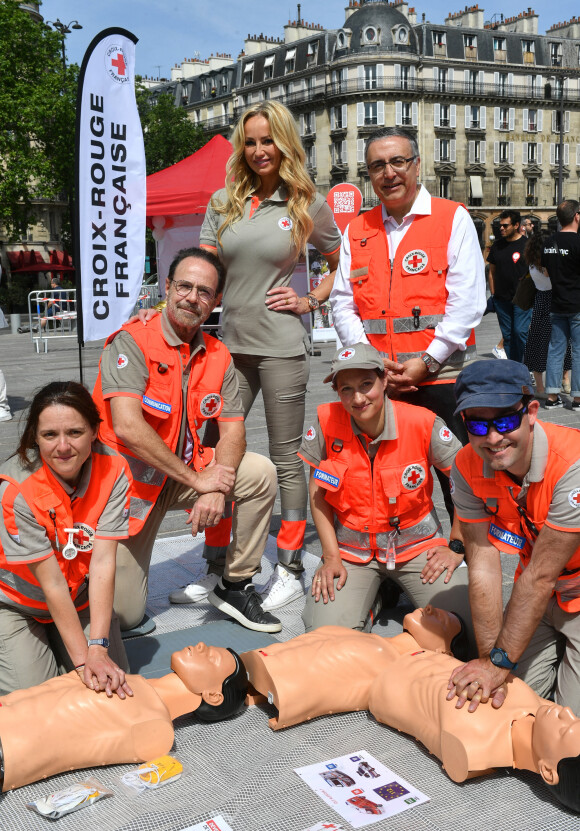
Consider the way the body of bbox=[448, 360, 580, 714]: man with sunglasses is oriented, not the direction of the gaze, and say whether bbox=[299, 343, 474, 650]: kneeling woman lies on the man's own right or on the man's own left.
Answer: on the man's own right

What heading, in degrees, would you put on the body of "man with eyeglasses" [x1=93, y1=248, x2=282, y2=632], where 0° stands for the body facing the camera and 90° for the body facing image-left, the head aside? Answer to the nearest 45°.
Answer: approximately 315°

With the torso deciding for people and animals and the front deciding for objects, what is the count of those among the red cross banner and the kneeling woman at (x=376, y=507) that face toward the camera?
2

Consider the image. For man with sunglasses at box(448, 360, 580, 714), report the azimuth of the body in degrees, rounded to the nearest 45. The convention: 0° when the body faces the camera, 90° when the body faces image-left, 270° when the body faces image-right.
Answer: approximately 45°

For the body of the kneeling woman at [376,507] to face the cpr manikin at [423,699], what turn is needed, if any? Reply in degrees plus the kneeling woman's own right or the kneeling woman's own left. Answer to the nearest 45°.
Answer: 0° — they already face it

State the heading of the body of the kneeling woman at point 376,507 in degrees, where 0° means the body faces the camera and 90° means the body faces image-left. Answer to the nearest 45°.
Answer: approximately 0°
